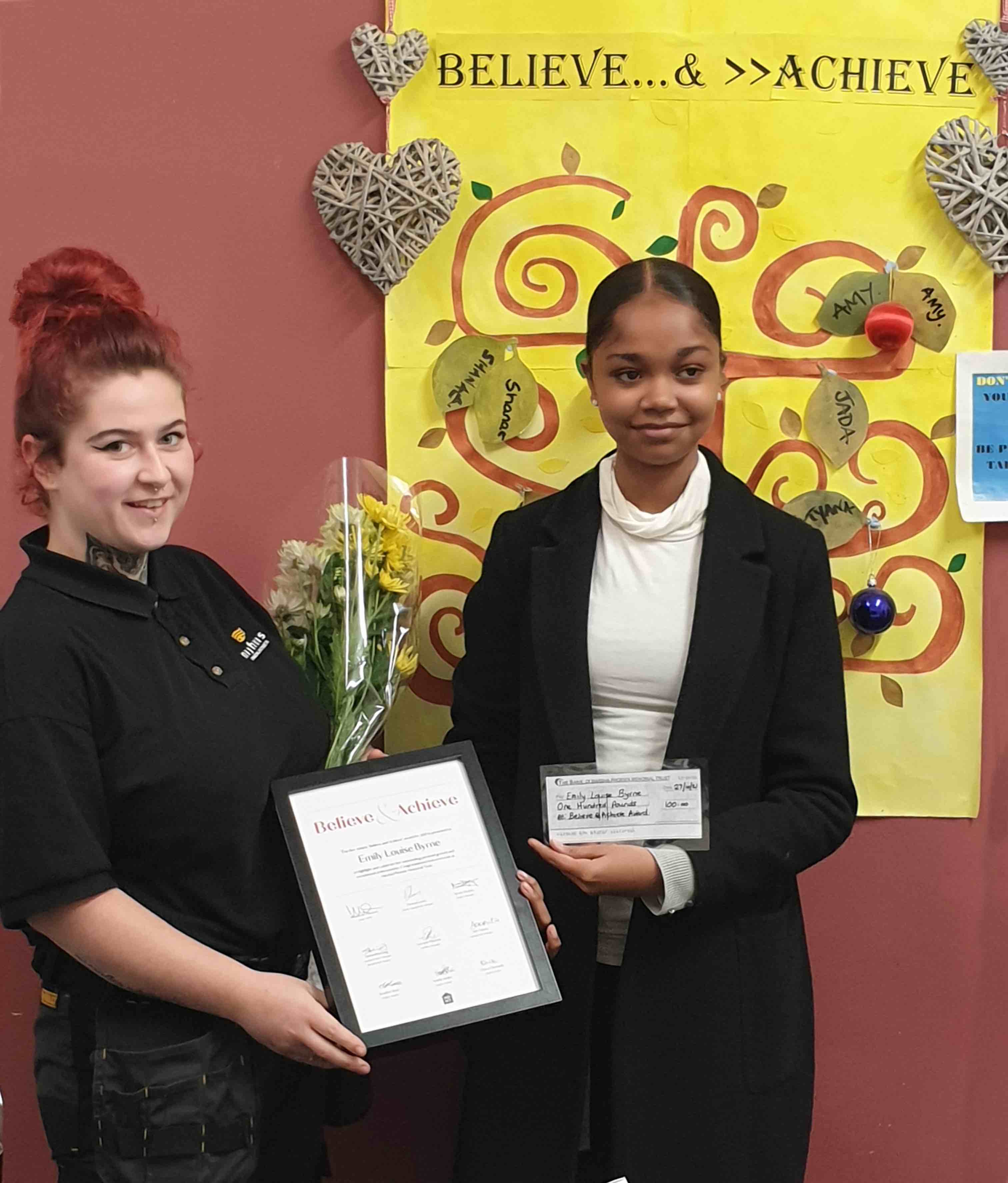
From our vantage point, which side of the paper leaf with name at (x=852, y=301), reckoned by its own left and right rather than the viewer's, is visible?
front

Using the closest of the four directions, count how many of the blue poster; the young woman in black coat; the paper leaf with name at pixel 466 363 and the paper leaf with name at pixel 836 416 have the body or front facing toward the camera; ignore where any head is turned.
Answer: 4

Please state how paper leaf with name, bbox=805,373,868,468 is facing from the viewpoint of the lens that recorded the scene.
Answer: facing the viewer

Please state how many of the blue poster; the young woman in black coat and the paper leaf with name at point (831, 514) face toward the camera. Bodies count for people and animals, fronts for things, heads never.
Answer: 3

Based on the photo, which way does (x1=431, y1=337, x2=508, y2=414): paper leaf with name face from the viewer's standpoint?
toward the camera

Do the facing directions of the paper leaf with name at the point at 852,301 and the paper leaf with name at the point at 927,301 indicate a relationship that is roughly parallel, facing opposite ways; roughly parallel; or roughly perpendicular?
roughly parallel

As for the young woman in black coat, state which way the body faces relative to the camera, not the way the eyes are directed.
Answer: toward the camera

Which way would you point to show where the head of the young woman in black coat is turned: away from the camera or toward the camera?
toward the camera

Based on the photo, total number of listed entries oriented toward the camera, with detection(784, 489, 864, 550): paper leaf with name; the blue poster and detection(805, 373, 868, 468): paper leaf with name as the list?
3
